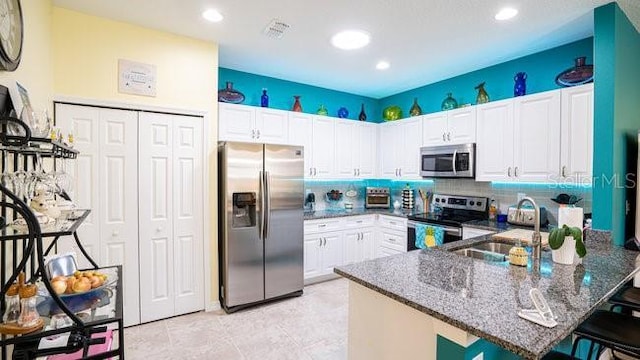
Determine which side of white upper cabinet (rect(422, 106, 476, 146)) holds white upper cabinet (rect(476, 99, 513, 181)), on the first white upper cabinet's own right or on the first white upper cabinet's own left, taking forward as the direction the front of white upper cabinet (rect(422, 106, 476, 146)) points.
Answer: on the first white upper cabinet's own left

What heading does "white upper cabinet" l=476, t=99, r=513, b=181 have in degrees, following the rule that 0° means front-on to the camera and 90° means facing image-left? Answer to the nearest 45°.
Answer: approximately 45°

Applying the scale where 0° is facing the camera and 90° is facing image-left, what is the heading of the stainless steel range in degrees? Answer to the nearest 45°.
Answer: approximately 45°

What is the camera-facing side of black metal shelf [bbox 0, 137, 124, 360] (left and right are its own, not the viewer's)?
right

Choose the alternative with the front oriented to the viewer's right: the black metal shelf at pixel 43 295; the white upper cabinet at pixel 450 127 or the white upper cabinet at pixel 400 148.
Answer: the black metal shelf
